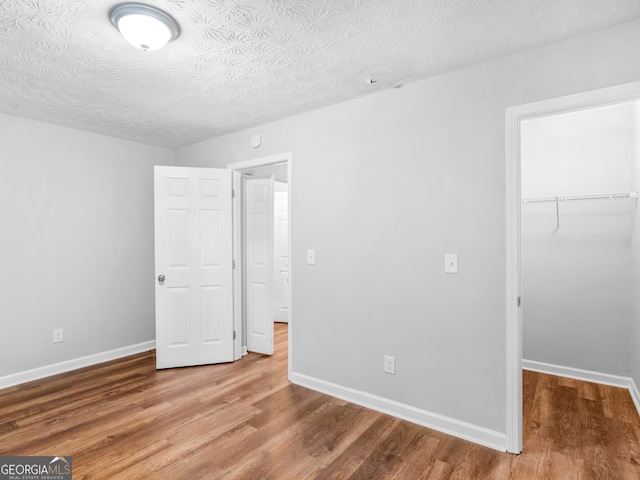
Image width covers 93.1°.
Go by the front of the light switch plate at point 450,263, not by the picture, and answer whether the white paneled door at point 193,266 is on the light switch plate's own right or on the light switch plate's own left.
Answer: on the light switch plate's own right

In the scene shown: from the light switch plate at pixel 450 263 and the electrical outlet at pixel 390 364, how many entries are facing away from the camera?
0

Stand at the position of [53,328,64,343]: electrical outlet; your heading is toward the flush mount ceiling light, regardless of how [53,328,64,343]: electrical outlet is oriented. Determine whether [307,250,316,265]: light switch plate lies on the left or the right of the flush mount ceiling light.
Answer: left

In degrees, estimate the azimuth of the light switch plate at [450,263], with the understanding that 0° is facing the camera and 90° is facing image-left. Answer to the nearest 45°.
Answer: approximately 0°

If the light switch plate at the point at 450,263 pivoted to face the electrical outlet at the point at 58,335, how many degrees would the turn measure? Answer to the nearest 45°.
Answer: approximately 90° to its right

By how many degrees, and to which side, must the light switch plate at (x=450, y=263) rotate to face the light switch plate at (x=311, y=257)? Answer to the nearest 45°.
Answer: approximately 90° to its right

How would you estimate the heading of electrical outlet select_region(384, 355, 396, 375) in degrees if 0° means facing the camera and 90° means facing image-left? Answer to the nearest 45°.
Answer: approximately 45°

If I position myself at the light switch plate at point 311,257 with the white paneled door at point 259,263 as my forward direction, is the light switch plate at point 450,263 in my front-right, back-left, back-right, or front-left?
back-right

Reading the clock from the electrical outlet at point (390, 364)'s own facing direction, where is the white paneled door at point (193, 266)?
The white paneled door is roughly at 2 o'clock from the electrical outlet.
